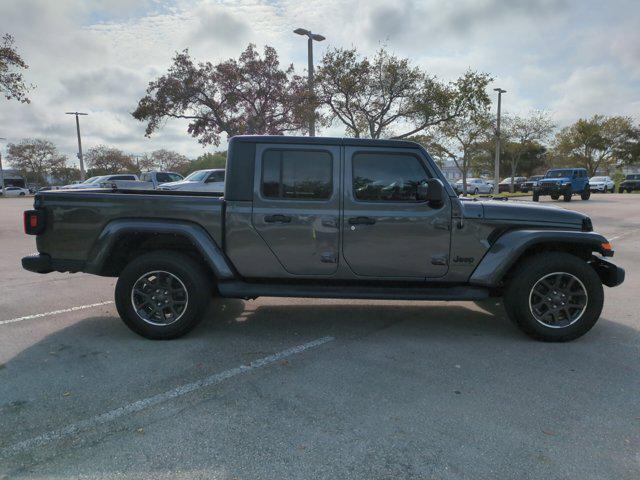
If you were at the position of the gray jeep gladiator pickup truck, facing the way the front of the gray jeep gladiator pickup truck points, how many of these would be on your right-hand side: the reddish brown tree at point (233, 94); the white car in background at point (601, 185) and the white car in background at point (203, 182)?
0

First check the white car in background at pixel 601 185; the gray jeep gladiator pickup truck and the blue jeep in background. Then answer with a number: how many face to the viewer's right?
1

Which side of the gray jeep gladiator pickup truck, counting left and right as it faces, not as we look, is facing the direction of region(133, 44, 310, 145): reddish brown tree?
left

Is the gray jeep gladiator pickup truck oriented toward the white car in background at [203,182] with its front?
no

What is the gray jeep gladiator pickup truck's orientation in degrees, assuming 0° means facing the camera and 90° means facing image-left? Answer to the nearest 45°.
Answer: approximately 270°

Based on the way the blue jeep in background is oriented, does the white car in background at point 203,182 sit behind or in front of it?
in front

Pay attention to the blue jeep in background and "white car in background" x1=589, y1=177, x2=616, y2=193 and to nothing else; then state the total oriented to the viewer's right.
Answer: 0

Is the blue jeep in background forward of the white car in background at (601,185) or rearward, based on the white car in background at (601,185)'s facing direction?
forward

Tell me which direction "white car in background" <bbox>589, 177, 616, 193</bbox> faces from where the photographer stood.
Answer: facing the viewer and to the left of the viewer

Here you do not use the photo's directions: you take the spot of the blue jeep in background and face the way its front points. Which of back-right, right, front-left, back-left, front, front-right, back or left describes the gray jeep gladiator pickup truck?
front-left
